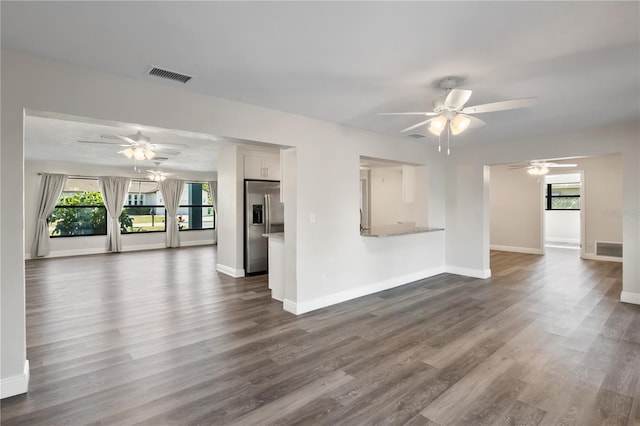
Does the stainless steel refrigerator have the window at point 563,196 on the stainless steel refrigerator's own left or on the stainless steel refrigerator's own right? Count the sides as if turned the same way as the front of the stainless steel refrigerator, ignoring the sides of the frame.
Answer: on the stainless steel refrigerator's own left

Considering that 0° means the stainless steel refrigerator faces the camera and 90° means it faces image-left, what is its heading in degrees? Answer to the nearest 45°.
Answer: approximately 315°

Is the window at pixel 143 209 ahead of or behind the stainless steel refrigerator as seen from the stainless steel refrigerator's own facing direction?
behind

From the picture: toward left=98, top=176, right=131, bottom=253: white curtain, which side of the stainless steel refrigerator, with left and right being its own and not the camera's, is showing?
back

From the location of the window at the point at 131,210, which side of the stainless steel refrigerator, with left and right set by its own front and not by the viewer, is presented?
back

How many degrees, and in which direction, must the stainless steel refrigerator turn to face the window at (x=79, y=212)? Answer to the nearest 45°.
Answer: approximately 180°

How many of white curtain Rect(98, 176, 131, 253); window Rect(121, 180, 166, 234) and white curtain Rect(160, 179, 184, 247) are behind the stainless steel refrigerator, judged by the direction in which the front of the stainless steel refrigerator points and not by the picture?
3

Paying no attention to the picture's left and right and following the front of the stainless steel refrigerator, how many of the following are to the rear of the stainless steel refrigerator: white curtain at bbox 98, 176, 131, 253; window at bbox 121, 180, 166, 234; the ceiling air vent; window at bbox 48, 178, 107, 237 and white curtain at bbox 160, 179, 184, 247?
4

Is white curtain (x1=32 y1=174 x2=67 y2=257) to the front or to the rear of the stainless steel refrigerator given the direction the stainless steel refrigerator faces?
to the rear

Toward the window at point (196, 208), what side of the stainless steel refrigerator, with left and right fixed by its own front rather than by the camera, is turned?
back

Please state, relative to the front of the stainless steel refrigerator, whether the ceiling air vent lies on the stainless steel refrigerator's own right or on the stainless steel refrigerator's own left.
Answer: on the stainless steel refrigerator's own right

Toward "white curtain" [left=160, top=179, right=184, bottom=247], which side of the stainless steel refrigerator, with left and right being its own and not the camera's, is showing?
back
